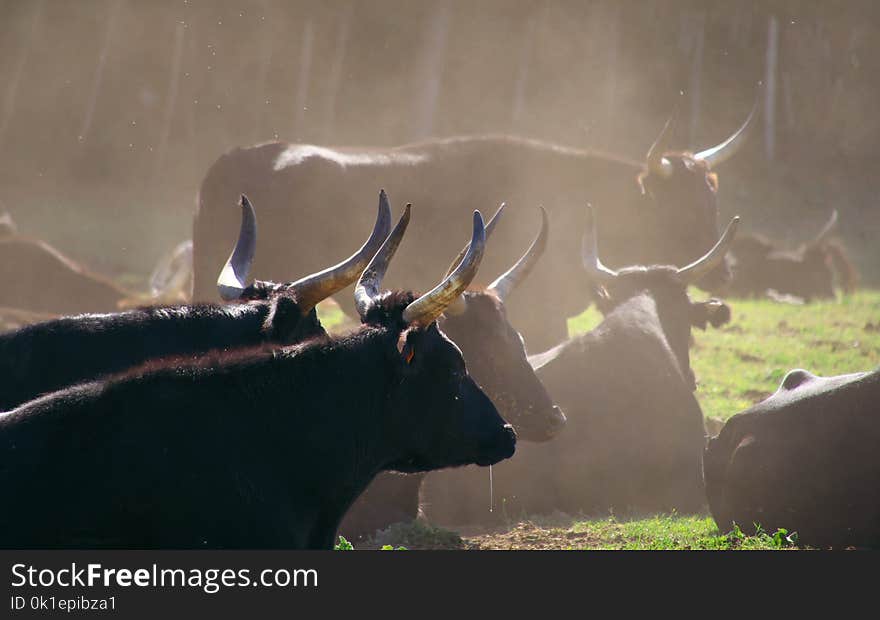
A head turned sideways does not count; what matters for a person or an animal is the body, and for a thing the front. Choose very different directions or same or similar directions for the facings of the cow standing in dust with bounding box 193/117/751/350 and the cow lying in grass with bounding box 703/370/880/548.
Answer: same or similar directions

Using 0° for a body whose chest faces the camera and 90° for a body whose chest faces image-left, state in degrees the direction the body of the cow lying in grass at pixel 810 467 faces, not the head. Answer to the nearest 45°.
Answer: approximately 270°

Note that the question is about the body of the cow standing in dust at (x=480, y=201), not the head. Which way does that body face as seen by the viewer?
to the viewer's right

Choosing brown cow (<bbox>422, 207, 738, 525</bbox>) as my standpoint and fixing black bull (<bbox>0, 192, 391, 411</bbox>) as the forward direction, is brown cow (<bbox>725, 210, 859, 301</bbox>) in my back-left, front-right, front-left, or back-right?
back-right

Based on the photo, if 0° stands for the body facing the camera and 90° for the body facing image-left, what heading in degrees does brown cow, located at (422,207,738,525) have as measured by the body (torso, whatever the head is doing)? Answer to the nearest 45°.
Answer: approximately 225°

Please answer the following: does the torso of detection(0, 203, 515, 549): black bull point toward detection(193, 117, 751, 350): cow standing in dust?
no

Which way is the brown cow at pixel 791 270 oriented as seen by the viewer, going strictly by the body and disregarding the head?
to the viewer's right

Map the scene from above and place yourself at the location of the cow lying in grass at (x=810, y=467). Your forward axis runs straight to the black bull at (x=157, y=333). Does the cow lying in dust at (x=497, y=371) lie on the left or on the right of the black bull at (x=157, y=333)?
right

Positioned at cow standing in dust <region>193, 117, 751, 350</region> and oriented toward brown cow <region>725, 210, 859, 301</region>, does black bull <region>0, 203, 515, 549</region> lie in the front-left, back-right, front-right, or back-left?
back-right

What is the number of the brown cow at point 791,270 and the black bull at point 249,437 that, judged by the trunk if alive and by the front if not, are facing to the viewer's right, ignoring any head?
2

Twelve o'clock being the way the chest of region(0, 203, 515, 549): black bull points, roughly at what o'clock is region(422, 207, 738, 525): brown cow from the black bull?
The brown cow is roughly at 10 o'clock from the black bull.

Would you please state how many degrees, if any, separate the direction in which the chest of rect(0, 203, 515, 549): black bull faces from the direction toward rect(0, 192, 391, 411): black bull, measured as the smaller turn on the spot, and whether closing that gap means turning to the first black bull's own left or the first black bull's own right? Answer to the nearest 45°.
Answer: approximately 90° to the first black bull's own left

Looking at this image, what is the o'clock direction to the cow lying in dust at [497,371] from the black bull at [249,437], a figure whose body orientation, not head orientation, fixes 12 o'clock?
The cow lying in dust is roughly at 10 o'clock from the black bull.

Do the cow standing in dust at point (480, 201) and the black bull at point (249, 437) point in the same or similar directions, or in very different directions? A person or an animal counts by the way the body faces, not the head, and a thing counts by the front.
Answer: same or similar directions

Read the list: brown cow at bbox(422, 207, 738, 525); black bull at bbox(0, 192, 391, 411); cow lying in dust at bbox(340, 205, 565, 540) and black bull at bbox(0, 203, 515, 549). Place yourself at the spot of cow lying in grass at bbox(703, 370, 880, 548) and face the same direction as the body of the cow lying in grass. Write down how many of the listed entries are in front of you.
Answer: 0

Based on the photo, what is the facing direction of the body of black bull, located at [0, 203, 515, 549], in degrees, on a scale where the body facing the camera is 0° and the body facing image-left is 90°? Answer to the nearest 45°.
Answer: approximately 270°
